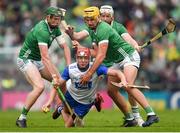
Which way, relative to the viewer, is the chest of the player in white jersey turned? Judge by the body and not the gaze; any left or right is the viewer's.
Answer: facing the viewer

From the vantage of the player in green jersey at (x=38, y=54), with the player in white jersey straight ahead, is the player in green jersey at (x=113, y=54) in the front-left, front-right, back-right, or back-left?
front-left

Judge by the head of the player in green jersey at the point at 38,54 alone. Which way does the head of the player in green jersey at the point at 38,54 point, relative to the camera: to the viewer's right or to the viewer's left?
to the viewer's right

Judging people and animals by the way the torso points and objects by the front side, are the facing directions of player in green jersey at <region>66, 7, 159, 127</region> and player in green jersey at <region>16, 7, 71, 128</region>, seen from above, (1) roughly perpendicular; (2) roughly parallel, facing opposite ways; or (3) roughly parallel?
roughly perpendicular

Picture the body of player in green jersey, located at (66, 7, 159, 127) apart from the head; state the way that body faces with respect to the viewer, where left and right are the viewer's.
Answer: facing the viewer and to the left of the viewer

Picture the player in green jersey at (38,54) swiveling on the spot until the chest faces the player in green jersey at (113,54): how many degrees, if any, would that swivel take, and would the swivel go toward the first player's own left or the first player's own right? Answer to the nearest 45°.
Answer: approximately 45° to the first player's own left

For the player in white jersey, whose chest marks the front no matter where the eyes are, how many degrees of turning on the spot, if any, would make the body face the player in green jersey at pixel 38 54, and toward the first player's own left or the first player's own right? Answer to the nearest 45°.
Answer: approximately 135° to the first player's own right

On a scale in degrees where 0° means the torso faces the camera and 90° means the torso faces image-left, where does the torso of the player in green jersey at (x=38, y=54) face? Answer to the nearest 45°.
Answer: approximately 315°

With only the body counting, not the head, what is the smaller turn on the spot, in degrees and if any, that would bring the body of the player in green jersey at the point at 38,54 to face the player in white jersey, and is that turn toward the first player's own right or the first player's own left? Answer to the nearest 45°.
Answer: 0° — they already face them

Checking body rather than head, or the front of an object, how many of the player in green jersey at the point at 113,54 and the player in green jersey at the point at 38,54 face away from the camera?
0

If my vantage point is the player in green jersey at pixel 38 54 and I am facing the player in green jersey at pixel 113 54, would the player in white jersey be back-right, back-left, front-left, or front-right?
front-right

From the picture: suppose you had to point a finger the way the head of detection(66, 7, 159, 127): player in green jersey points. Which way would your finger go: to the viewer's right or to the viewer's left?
to the viewer's left
